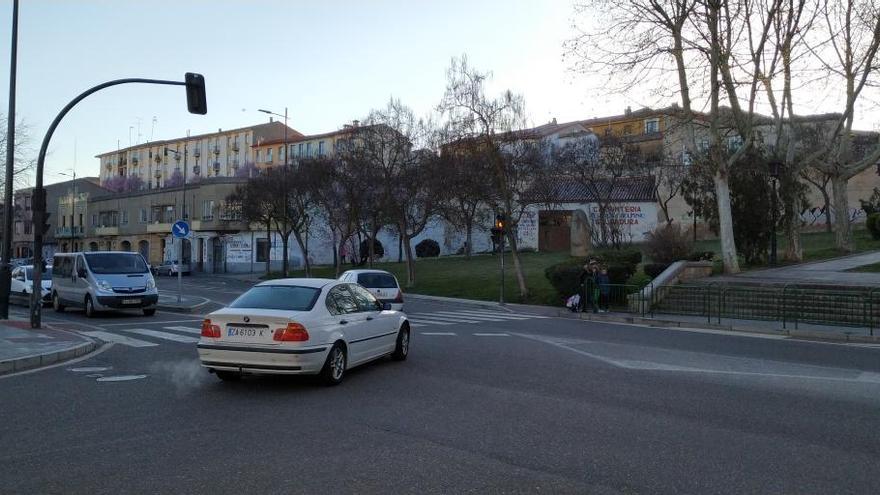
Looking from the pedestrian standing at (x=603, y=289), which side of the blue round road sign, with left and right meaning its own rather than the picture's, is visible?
left

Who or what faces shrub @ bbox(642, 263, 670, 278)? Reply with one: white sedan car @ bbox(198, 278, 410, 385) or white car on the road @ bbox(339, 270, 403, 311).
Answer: the white sedan car

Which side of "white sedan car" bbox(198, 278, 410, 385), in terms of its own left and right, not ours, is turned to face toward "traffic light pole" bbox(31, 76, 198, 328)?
left

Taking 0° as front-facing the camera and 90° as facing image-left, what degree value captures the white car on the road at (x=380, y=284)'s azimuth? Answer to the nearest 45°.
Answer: approximately 135°

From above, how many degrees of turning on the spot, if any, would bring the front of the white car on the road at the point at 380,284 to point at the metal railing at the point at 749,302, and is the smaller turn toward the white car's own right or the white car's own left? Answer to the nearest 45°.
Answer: approximately 135° to the white car's own right

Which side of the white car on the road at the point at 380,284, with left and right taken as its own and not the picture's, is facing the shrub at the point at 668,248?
right
